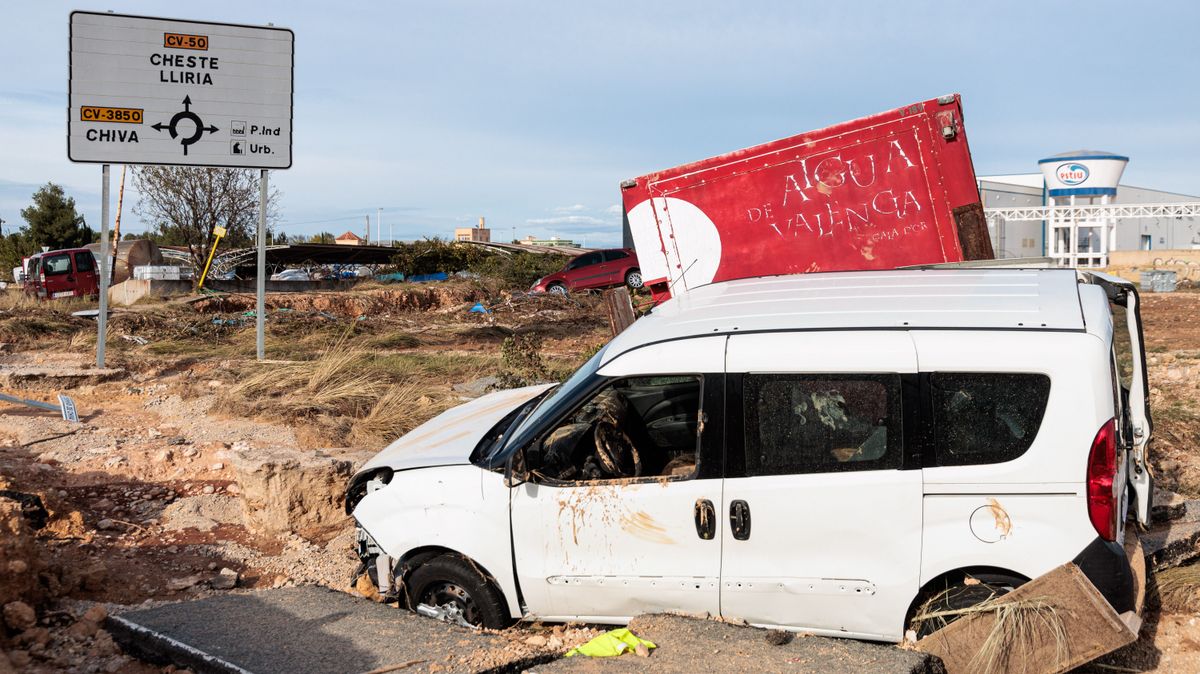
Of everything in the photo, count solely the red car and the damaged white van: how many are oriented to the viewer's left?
2

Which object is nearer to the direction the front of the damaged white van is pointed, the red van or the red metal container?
the red van

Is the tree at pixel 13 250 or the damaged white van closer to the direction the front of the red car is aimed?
the tree

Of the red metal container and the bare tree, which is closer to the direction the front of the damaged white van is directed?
the bare tree

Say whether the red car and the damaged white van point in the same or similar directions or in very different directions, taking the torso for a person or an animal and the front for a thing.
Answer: same or similar directions

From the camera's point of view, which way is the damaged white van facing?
to the viewer's left

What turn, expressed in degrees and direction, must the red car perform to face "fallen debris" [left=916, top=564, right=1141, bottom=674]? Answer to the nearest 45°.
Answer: approximately 90° to its left

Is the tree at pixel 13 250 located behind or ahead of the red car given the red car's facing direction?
ahead

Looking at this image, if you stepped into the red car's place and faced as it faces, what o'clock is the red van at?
The red van is roughly at 12 o'clock from the red car.

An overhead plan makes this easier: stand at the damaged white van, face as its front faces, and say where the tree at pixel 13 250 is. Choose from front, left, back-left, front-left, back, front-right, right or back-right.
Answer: front-right

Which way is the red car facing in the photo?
to the viewer's left
